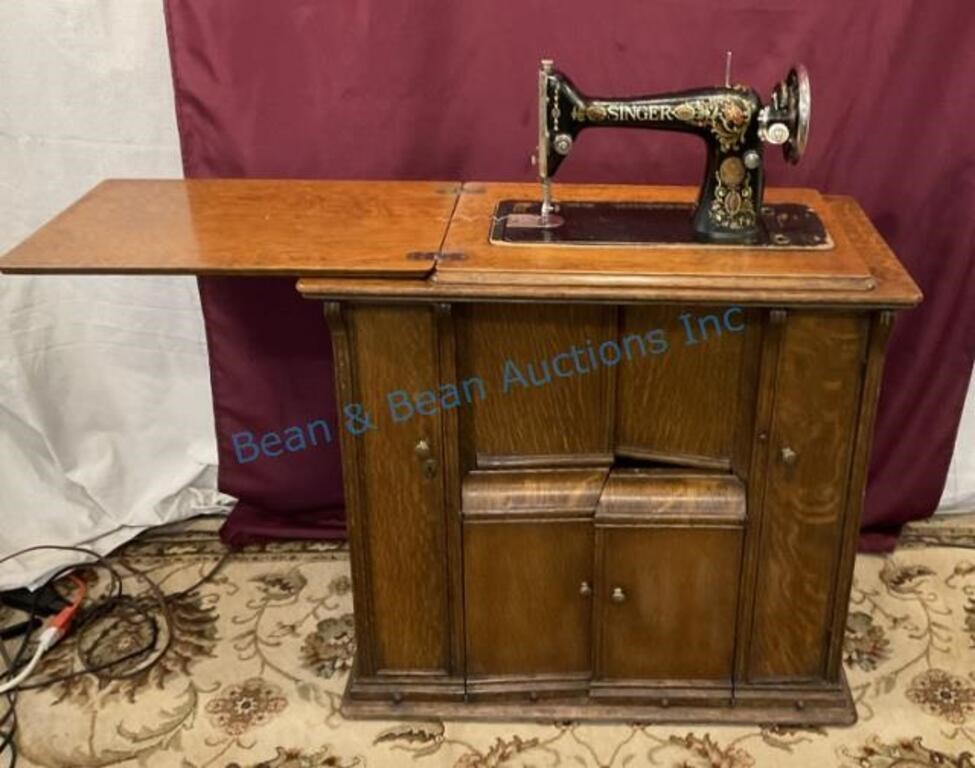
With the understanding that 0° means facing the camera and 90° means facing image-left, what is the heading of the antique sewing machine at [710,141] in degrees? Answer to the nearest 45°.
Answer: approximately 0°

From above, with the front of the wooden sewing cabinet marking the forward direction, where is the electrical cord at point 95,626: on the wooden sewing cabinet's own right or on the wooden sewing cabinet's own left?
on the wooden sewing cabinet's own right

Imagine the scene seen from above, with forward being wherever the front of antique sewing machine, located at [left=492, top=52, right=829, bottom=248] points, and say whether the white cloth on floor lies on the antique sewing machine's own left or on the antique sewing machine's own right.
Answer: on the antique sewing machine's own right

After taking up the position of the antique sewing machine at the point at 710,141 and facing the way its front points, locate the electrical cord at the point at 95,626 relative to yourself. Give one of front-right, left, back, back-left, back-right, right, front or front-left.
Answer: right

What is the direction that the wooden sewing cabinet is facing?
toward the camera
